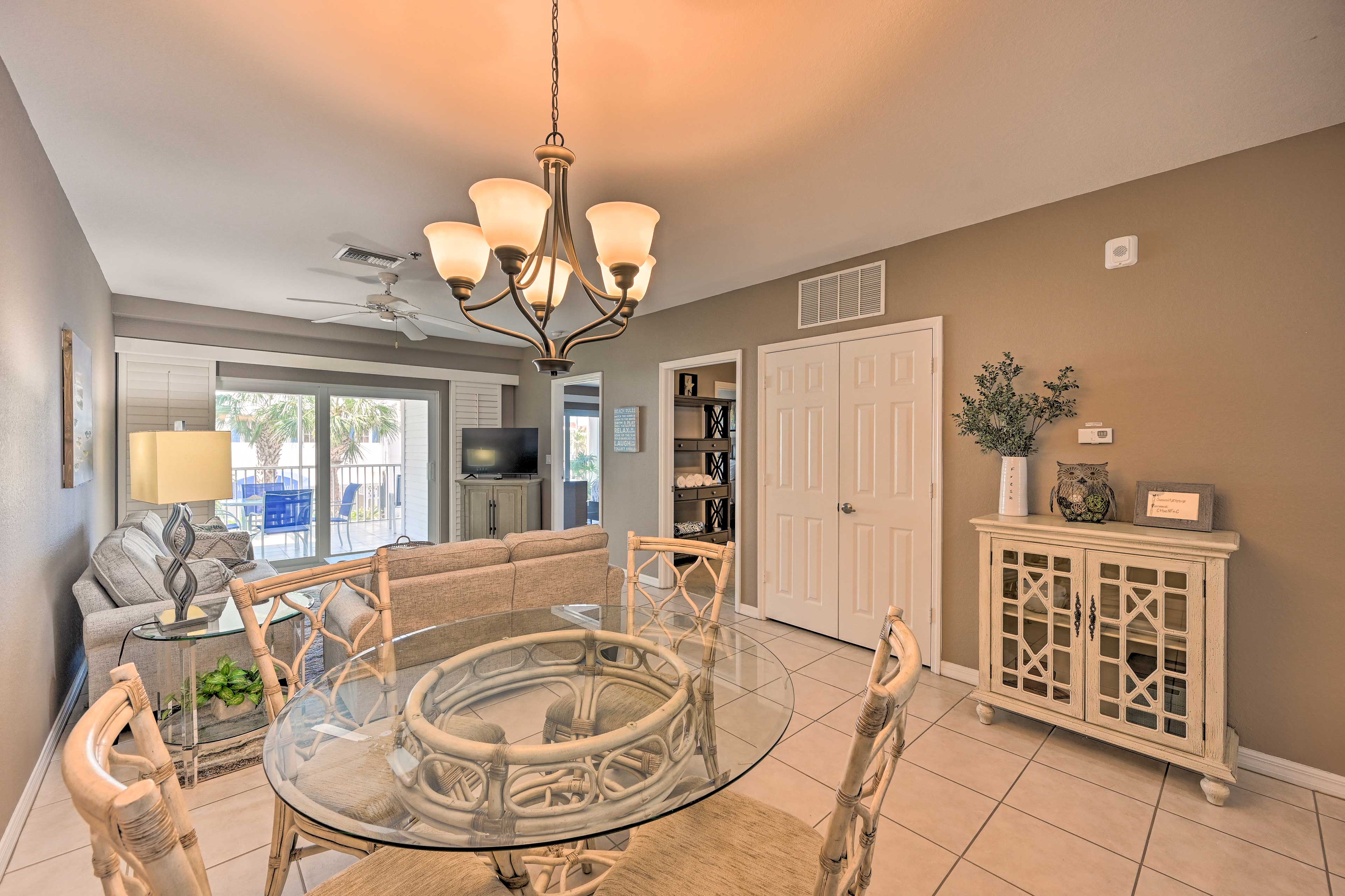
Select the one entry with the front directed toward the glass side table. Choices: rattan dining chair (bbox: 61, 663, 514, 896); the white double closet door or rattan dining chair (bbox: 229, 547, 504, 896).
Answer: the white double closet door

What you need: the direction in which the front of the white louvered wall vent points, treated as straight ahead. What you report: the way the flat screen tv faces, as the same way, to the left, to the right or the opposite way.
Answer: to the left

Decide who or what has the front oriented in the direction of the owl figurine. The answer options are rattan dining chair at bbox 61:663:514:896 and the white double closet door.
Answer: the rattan dining chair

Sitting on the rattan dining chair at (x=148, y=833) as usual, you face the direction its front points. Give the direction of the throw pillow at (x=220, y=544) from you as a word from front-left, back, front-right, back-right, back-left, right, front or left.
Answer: left

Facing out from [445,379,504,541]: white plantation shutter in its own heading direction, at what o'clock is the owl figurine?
The owl figurine is roughly at 11 o'clock from the white plantation shutter.

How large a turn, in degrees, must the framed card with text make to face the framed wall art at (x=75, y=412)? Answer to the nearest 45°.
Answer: approximately 45° to its right

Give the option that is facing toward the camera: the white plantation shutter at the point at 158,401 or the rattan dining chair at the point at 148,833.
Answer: the white plantation shutter

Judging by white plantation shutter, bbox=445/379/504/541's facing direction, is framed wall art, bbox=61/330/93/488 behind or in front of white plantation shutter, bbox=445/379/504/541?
in front

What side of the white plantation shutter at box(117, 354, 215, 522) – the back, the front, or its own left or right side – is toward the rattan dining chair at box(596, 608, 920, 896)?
front

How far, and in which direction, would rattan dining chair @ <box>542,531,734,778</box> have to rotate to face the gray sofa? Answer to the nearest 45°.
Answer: approximately 90° to its right

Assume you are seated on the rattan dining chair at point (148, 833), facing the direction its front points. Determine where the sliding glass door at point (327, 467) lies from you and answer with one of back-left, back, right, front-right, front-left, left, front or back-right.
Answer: left

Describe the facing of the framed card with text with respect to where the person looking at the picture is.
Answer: facing the viewer

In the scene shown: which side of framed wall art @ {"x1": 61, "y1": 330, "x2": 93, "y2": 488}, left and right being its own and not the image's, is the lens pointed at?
right

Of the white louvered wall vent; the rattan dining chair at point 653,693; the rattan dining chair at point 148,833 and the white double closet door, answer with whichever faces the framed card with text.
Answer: the rattan dining chair at point 148,833

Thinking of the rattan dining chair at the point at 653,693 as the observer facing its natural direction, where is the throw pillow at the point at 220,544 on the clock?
The throw pillow is roughly at 3 o'clock from the rattan dining chair.

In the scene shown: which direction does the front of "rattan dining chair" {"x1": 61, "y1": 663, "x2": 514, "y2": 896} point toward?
to the viewer's right

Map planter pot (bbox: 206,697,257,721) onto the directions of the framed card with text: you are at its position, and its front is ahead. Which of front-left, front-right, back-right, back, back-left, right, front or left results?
front-right

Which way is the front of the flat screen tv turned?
toward the camera

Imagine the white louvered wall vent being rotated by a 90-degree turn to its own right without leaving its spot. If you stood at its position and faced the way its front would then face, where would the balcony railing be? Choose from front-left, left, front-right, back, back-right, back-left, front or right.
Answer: front-left
